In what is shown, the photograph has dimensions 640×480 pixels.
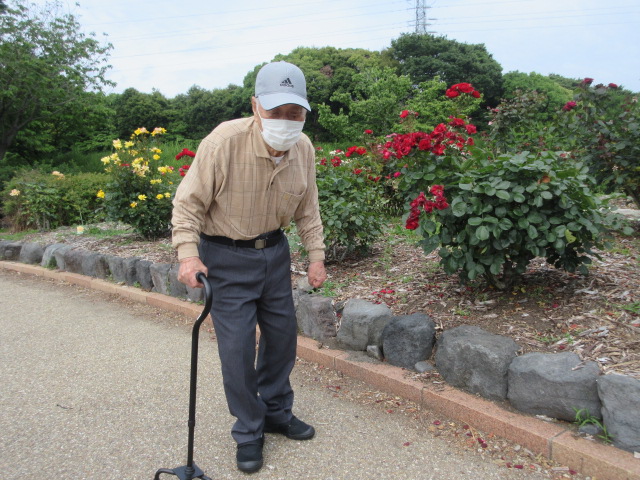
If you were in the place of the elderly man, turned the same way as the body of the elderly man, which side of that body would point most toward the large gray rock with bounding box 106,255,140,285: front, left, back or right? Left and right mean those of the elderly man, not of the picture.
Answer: back

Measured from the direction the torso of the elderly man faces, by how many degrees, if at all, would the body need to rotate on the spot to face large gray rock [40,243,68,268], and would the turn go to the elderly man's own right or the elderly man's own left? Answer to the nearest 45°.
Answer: approximately 180°

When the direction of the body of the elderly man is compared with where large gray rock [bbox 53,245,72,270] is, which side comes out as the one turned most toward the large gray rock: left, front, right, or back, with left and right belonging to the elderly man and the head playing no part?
back

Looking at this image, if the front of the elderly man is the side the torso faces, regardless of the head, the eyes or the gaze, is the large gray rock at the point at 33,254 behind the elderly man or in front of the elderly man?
behind

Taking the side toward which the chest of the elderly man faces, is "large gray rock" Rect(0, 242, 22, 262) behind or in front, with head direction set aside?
behind

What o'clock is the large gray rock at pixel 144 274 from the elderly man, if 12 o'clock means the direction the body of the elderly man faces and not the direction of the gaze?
The large gray rock is roughly at 7 o'clock from the elderly man.

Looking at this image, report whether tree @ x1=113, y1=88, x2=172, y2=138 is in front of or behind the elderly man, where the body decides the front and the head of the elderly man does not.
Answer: behind

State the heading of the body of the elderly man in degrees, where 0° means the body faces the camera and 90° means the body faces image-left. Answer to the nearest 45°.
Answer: approximately 315°

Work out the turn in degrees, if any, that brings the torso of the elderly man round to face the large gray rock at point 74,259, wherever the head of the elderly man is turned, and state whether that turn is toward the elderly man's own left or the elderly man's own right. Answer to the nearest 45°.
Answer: approximately 180°
